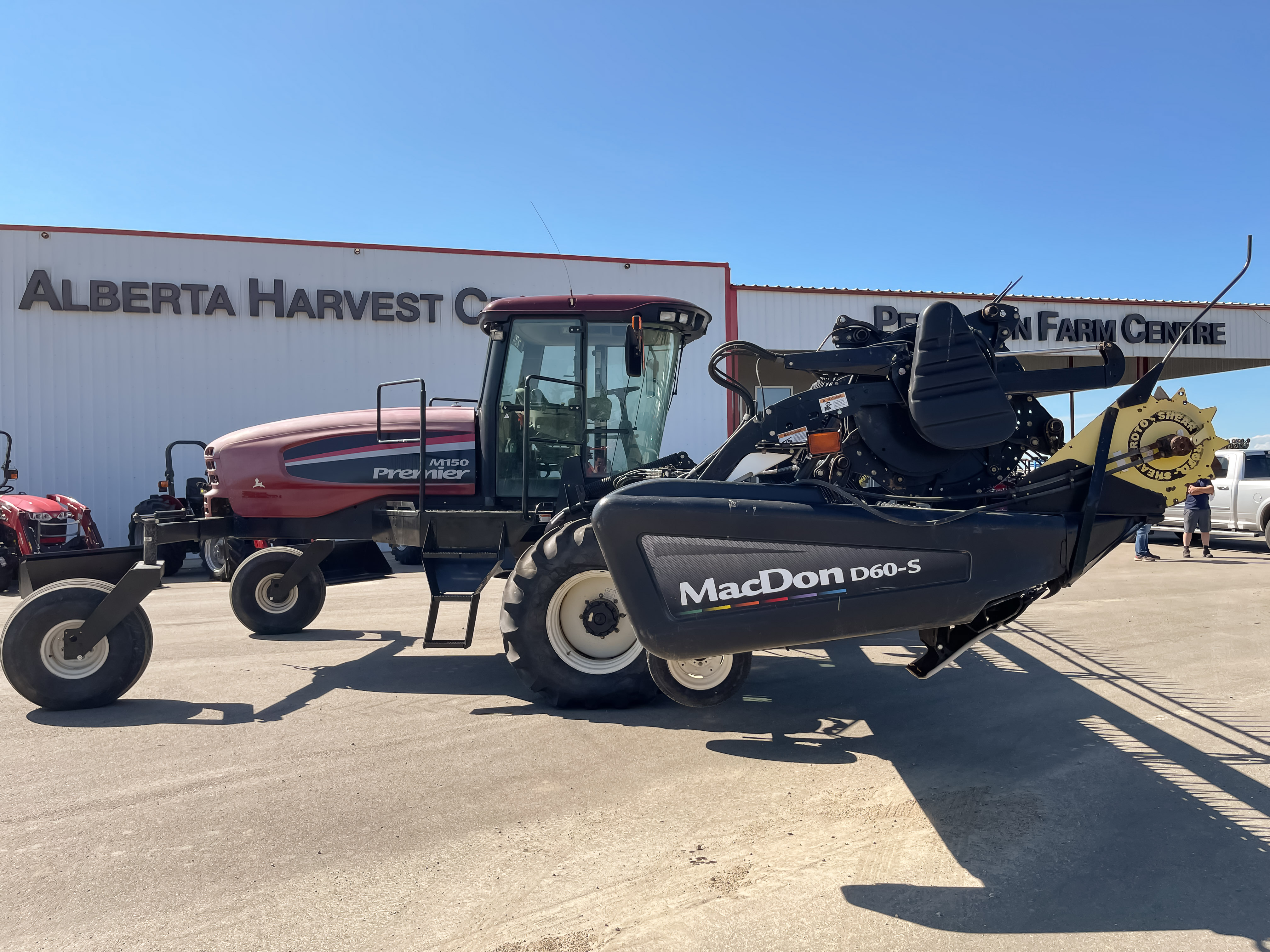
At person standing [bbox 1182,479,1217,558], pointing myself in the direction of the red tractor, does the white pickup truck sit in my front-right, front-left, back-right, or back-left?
back-right

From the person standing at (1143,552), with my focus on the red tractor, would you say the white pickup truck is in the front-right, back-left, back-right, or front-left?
back-right

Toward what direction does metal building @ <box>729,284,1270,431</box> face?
toward the camera

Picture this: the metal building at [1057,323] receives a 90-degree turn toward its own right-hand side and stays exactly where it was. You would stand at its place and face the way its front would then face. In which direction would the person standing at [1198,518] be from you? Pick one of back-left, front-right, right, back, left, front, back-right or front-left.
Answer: left

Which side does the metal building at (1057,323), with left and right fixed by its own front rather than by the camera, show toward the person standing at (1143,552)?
front

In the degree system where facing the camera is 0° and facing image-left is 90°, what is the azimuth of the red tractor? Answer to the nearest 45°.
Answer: approximately 315°

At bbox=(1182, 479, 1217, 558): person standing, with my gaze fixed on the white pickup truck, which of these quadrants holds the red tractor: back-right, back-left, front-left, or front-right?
back-left

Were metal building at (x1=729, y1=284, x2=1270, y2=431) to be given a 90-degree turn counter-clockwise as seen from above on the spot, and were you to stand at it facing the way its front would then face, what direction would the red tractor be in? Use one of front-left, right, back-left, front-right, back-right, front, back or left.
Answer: back-right
